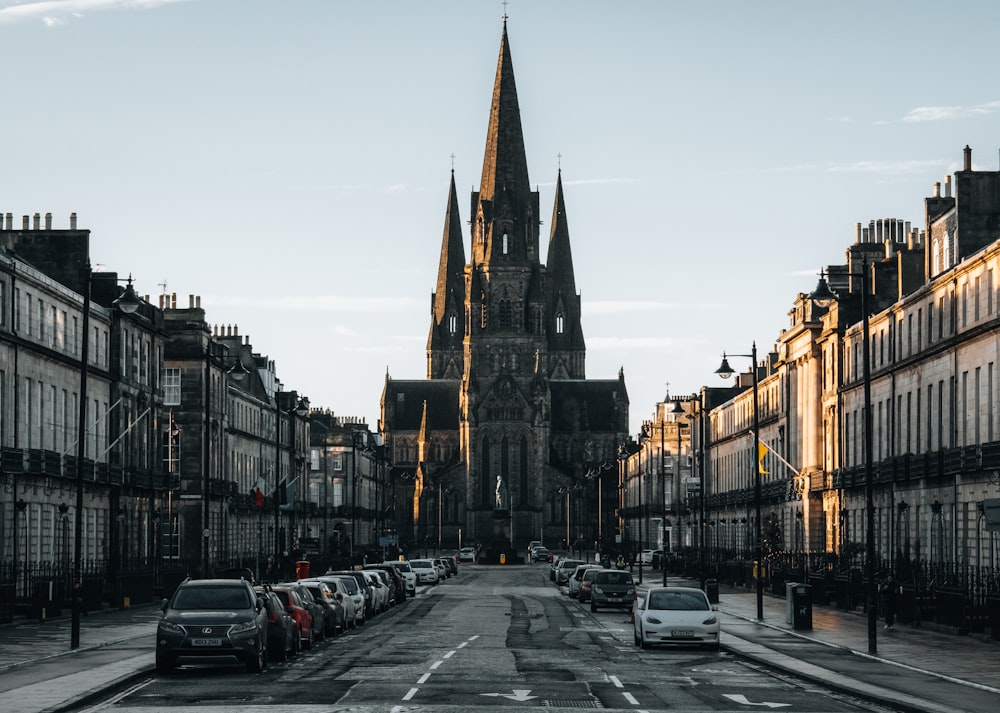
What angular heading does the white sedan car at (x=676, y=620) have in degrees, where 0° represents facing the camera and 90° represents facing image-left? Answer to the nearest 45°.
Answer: approximately 0°

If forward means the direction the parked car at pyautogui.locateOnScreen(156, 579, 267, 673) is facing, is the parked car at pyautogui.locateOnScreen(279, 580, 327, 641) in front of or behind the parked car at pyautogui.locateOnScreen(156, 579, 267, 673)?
behind

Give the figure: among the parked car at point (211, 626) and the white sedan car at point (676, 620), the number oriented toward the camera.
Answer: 2

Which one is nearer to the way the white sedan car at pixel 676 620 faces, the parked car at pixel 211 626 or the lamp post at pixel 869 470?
the parked car

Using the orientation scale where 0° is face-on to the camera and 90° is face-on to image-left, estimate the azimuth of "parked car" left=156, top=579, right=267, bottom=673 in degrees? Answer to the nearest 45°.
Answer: approximately 0°

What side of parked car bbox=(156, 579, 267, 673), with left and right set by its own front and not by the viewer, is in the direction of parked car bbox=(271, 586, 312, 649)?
back

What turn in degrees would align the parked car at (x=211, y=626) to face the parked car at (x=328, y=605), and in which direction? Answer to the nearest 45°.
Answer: approximately 180°

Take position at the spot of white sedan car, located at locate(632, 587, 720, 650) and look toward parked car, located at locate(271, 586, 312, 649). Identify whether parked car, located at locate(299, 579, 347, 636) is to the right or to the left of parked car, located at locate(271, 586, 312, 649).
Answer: right

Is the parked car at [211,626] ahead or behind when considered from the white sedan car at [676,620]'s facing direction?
ahead

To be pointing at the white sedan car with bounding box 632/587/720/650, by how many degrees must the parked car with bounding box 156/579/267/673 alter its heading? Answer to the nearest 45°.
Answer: approximately 135° to its left
